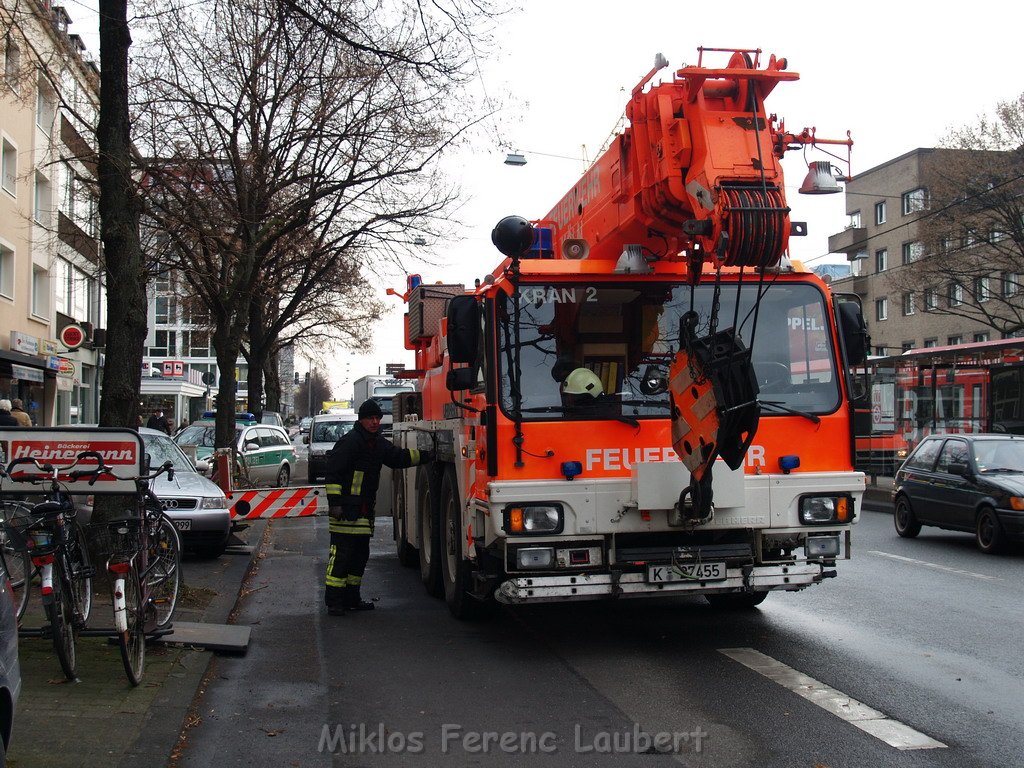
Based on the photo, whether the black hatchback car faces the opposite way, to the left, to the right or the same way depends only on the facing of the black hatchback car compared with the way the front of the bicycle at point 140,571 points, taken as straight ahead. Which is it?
the opposite way

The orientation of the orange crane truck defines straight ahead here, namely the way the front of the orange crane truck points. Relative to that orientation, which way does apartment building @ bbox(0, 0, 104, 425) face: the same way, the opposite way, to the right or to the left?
to the left

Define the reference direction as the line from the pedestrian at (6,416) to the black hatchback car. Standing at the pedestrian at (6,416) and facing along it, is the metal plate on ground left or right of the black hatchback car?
right

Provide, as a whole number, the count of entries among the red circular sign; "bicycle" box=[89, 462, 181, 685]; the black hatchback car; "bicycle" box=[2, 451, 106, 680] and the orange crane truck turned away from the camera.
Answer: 2

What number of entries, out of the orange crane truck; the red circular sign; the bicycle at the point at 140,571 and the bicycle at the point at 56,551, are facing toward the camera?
2

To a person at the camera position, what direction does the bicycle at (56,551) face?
facing away from the viewer

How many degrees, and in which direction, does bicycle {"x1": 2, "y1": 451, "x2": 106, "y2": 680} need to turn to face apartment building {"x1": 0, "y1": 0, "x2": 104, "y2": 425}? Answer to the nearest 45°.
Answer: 0° — it already faces it

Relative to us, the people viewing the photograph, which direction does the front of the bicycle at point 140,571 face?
facing away from the viewer

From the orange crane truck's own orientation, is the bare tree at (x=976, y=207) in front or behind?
behind
